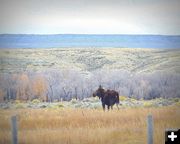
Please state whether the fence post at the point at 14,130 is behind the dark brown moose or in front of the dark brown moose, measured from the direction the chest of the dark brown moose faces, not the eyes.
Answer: in front

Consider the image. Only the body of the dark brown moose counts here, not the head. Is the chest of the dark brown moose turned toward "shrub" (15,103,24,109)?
yes

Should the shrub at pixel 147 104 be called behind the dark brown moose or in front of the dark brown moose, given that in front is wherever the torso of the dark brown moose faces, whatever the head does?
behind

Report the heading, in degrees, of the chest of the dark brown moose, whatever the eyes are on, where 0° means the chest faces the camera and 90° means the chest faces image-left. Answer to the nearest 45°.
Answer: approximately 90°
